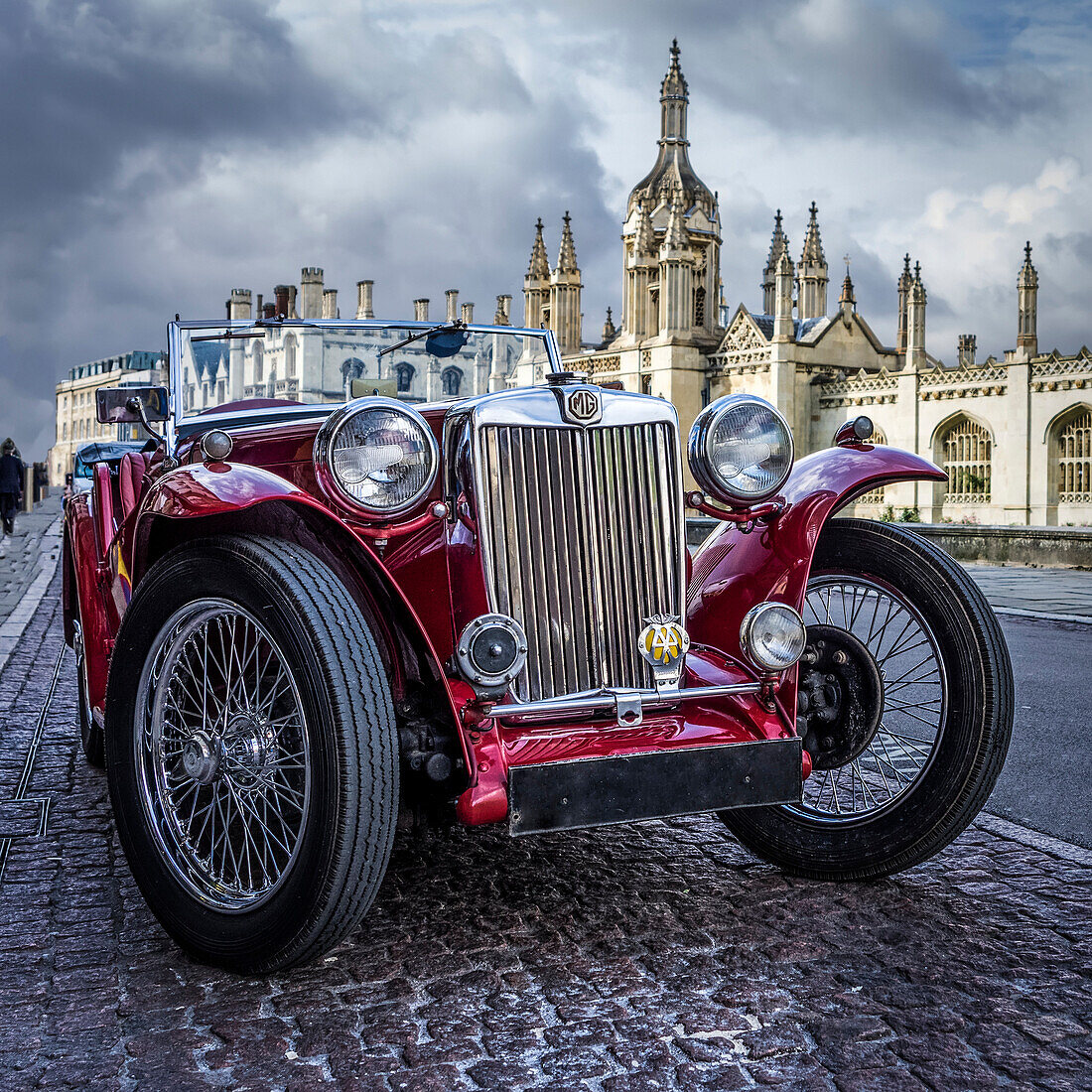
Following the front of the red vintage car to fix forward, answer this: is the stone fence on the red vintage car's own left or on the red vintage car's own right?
on the red vintage car's own left

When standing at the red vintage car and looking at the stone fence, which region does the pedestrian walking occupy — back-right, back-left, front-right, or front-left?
front-left

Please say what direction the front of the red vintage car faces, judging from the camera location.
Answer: facing the viewer and to the right of the viewer

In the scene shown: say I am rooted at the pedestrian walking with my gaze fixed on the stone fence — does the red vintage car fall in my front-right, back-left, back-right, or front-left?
front-right

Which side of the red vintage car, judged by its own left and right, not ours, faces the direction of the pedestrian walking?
back

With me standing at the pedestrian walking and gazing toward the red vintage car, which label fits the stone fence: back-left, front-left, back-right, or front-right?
front-left
